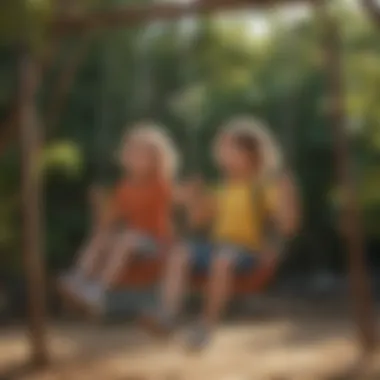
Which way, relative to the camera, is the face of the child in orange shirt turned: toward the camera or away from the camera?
toward the camera

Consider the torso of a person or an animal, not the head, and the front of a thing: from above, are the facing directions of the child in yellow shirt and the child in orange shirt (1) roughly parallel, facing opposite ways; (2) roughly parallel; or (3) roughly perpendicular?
roughly parallel

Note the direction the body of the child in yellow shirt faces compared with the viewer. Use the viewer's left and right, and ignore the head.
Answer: facing the viewer and to the left of the viewer

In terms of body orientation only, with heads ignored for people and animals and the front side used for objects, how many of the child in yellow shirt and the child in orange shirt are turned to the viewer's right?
0
